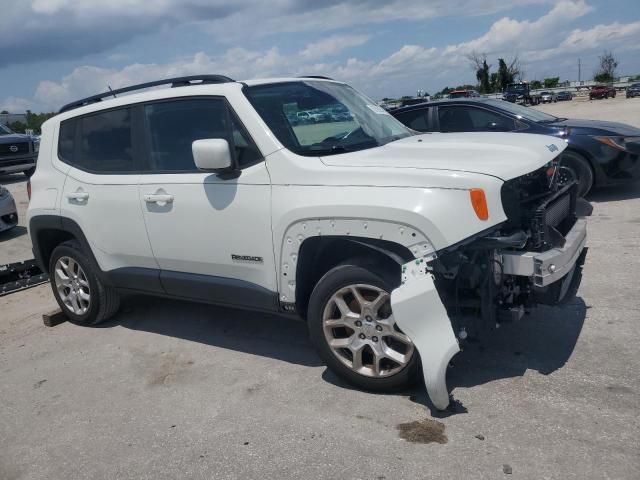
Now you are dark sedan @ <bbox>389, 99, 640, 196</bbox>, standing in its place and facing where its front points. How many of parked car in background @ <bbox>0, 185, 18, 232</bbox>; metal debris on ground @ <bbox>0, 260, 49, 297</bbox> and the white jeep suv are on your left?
0

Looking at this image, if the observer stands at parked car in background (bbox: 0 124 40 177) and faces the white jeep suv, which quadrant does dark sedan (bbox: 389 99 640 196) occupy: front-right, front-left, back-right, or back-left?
front-left

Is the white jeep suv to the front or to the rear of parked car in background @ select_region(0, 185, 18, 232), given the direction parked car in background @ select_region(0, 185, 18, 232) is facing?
to the front

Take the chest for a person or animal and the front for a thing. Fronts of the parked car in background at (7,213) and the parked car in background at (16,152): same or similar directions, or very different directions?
same or similar directions

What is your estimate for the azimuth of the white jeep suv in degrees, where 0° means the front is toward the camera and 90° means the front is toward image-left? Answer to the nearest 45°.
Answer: approximately 315°

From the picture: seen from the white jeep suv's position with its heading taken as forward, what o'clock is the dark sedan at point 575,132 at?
The dark sedan is roughly at 9 o'clock from the white jeep suv.

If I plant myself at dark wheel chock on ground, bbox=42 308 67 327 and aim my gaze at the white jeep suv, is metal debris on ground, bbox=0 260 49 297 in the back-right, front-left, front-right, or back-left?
back-left

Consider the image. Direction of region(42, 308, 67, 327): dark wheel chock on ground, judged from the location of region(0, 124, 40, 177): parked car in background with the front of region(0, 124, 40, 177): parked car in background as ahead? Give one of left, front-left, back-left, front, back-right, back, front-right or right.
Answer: front-right

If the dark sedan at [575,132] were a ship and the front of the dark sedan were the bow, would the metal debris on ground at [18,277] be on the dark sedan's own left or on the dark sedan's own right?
on the dark sedan's own right

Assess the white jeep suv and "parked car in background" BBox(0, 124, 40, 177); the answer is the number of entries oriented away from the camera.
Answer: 0

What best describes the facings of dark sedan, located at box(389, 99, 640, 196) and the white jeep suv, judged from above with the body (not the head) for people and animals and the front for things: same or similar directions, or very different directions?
same or similar directions

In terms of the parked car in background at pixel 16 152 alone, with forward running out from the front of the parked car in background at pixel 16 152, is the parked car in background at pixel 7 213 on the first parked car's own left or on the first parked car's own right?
on the first parked car's own right

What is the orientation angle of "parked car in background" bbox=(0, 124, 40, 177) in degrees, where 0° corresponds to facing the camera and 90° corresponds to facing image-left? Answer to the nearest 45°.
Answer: approximately 315°

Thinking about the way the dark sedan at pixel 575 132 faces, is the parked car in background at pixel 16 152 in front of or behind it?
behind

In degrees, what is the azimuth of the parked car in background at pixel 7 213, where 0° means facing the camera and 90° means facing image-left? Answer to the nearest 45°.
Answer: approximately 315°

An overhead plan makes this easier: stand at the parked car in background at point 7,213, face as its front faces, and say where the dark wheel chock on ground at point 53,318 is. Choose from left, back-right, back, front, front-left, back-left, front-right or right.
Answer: front-right
